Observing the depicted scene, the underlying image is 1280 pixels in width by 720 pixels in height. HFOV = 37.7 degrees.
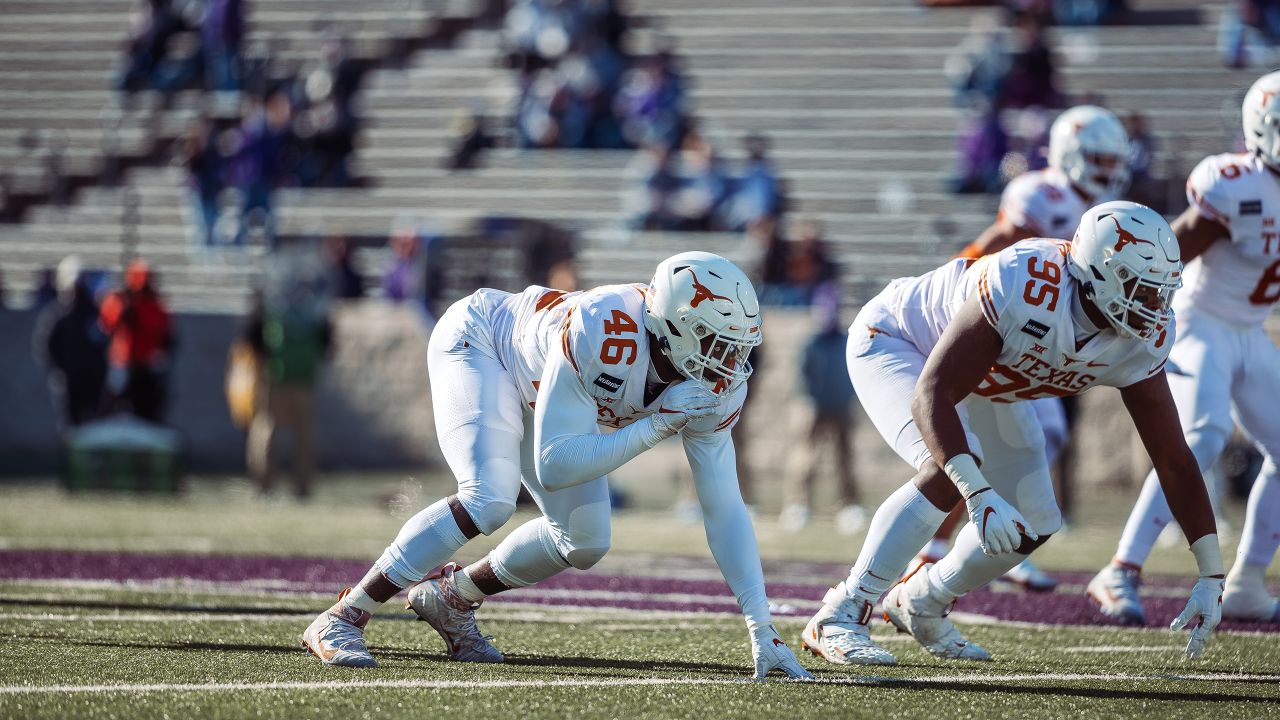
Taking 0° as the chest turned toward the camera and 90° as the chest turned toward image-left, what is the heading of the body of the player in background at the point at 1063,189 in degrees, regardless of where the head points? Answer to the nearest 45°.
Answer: approximately 315°

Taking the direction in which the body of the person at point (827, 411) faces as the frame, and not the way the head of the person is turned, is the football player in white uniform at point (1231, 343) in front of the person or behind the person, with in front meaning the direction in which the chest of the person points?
in front

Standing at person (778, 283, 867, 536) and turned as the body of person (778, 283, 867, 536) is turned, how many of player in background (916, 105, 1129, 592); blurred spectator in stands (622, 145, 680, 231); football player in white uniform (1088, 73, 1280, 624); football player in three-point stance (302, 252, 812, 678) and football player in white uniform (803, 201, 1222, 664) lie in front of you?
4

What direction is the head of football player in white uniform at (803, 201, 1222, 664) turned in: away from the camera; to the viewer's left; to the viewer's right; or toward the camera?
to the viewer's right

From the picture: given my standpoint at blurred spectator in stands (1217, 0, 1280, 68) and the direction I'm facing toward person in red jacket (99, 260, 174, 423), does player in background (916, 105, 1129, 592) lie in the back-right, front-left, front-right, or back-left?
front-left

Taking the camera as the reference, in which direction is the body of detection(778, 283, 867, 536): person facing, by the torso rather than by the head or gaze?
toward the camera

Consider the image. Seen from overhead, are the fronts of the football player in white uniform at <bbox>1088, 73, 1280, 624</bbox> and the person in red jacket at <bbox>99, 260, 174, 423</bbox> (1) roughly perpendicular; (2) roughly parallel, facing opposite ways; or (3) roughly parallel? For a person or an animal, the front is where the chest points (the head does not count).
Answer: roughly parallel

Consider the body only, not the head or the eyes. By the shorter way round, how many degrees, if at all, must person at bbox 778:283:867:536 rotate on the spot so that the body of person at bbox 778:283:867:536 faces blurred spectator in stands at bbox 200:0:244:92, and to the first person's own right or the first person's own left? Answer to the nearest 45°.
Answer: approximately 135° to the first person's own right

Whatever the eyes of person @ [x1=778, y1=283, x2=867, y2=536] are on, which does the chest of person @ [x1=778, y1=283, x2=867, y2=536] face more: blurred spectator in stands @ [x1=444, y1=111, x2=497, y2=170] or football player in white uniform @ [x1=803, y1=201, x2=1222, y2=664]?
the football player in white uniform

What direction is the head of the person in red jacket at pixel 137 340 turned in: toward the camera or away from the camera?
toward the camera

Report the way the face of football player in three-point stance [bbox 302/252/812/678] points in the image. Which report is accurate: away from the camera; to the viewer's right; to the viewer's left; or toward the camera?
to the viewer's right

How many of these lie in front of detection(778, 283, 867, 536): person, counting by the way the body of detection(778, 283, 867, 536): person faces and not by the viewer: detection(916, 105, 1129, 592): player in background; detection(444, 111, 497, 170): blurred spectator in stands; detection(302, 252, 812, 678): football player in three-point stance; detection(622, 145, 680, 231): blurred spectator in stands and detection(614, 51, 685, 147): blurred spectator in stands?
2

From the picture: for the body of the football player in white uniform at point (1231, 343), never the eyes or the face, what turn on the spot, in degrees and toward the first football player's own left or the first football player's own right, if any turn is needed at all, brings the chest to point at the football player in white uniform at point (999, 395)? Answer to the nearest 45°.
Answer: approximately 45° to the first football player's own right
